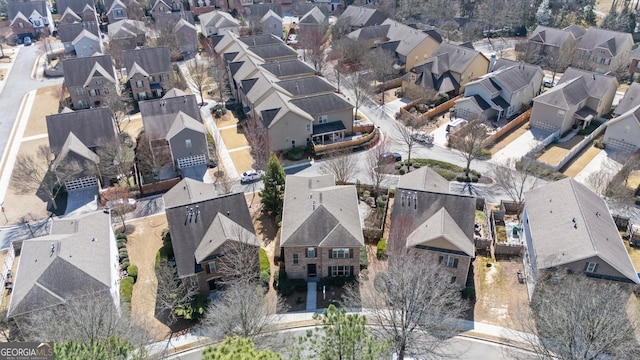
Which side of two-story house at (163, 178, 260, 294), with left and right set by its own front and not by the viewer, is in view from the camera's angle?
front

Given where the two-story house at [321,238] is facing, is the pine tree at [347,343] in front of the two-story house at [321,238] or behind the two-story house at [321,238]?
in front

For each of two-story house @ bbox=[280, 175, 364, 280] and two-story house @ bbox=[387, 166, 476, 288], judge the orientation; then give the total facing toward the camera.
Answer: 2

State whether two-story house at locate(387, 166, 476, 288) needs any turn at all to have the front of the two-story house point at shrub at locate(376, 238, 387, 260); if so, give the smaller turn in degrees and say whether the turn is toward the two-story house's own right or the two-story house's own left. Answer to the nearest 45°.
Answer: approximately 90° to the two-story house's own right

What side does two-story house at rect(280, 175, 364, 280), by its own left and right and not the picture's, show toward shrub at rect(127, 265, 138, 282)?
right

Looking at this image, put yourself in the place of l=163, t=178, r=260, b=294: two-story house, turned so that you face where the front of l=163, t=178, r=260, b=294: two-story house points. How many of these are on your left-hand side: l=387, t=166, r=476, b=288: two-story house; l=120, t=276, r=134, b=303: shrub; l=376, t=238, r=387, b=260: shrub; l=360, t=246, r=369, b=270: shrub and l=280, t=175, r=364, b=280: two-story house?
4

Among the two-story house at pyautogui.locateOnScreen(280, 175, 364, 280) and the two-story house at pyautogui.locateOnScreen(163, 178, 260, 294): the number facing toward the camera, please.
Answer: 2

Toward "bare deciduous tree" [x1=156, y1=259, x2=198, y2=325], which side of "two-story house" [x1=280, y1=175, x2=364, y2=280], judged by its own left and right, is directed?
right

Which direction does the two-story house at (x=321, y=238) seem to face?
toward the camera

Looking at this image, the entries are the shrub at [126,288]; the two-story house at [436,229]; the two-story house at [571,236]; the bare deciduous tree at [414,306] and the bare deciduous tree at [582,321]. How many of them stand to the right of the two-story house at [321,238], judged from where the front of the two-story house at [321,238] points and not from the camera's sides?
1

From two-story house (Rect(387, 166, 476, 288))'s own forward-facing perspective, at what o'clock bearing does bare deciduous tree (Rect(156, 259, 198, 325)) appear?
The bare deciduous tree is roughly at 2 o'clock from the two-story house.

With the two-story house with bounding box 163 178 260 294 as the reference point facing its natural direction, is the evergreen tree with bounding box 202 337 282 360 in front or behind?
in front

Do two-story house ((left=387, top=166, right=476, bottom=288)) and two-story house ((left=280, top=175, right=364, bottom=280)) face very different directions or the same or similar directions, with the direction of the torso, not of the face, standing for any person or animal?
same or similar directions
